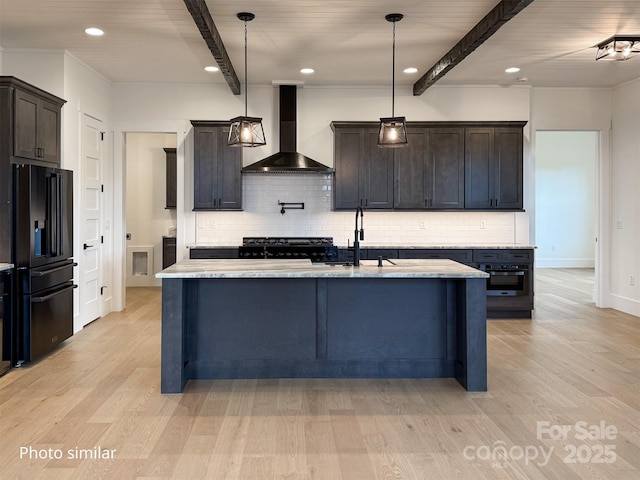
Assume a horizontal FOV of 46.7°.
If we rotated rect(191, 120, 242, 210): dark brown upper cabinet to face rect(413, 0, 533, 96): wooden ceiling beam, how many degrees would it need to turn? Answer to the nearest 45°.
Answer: approximately 45° to its left

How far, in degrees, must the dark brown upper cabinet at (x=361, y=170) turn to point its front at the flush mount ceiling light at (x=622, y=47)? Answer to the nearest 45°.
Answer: approximately 45° to its left

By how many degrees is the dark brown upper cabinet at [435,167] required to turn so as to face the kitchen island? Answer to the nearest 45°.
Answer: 0° — it already faces it

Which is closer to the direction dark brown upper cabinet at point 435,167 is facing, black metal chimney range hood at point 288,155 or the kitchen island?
the kitchen island

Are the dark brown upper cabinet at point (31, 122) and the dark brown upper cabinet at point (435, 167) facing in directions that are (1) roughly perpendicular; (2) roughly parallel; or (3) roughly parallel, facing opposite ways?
roughly perpendicular

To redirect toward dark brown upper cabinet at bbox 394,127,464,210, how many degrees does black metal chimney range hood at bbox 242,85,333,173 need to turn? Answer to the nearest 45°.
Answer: approximately 90° to its left

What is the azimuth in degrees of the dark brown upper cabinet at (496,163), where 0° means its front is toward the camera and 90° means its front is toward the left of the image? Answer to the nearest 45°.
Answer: approximately 0°

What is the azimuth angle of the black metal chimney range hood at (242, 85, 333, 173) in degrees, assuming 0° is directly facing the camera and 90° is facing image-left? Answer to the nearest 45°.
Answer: approximately 0°

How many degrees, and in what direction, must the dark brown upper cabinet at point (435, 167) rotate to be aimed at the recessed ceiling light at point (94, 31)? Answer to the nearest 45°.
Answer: approximately 45° to its right

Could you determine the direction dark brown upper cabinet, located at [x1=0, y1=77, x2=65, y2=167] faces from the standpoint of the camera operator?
facing the viewer and to the right of the viewer

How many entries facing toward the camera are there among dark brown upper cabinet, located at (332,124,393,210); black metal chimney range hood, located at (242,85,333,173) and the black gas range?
3
